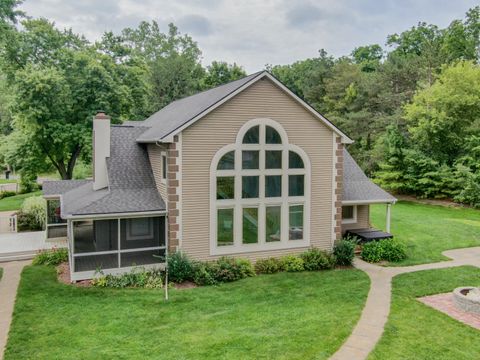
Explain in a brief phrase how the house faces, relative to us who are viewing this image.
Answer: facing the viewer

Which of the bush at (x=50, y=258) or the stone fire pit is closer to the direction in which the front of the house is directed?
the stone fire pit

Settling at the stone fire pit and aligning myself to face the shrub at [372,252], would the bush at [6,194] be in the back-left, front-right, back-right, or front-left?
front-left

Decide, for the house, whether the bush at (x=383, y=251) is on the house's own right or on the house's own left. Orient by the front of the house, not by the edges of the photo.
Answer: on the house's own left

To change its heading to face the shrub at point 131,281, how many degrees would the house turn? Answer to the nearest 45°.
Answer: approximately 45° to its right

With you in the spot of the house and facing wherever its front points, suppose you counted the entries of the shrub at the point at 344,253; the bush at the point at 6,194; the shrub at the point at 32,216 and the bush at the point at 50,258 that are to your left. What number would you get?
1

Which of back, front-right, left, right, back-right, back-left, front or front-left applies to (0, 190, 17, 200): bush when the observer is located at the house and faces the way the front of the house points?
back-right

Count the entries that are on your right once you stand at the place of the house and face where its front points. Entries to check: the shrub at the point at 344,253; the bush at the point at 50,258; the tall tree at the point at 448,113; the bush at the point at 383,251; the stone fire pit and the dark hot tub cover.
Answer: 1

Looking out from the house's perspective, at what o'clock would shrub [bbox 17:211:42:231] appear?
The shrub is roughly at 4 o'clock from the house.

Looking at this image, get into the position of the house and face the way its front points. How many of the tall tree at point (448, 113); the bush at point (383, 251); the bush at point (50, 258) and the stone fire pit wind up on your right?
1

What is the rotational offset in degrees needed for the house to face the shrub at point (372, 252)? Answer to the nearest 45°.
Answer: approximately 90° to its left

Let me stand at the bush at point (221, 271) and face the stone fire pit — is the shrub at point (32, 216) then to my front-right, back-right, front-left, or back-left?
back-left
